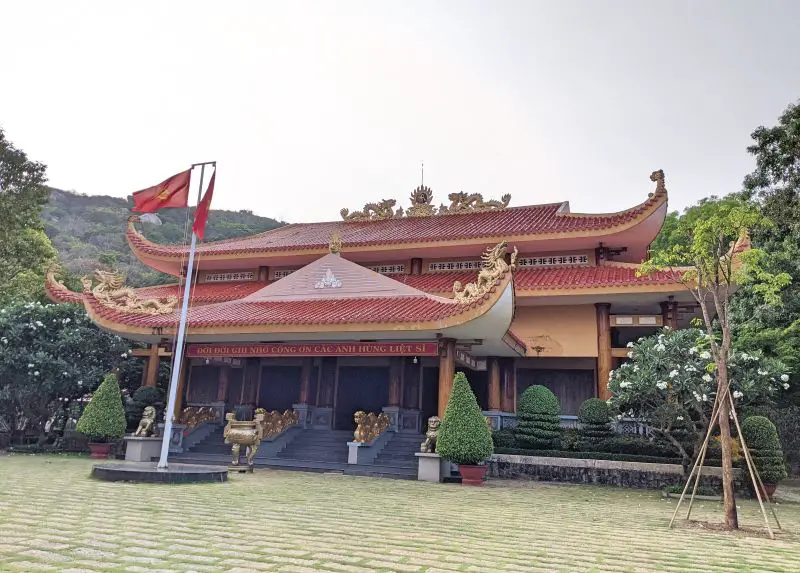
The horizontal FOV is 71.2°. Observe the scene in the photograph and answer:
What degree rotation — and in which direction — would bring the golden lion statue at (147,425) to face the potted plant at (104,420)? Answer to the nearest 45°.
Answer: approximately 45° to its right

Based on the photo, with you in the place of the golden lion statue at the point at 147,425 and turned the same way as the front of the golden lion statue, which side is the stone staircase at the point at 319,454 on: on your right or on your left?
on your left

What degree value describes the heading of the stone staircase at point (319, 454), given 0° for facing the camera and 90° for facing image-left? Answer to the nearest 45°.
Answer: approximately 45°

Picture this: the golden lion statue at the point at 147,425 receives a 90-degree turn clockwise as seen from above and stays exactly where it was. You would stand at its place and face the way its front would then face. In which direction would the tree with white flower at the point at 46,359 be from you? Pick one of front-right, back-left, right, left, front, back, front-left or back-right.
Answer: front

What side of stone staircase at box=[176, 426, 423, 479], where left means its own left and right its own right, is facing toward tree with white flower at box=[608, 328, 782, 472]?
left

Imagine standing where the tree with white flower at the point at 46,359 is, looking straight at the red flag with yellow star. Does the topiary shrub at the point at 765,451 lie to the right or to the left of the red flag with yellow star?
left

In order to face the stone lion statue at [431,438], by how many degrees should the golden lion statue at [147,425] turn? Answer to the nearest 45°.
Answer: approximately 90° to its left

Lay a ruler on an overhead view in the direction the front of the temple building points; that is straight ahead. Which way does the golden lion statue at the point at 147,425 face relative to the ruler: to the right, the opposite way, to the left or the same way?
the same way

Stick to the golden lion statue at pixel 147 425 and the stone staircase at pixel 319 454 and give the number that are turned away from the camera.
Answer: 0

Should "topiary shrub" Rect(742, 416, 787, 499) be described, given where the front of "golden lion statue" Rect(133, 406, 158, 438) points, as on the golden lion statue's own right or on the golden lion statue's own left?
on the golden lion statue's own left

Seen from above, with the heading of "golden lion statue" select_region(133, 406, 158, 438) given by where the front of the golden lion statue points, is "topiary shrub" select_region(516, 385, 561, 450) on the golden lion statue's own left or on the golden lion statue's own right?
on the golden lion statue's own left

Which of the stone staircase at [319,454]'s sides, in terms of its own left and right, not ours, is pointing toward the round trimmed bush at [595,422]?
left

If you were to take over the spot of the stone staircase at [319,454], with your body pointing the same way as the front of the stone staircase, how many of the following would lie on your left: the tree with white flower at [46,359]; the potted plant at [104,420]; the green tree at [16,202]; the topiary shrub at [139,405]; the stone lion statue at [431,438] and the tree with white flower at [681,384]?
2

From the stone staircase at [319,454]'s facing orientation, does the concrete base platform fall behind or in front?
in front

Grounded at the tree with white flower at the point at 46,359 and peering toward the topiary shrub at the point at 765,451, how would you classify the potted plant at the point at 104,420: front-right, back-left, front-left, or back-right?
front-right

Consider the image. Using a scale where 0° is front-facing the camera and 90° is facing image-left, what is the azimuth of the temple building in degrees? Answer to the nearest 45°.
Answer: approximately 45°

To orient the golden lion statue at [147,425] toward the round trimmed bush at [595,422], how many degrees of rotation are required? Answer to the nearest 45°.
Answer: approximately 90° to its left
